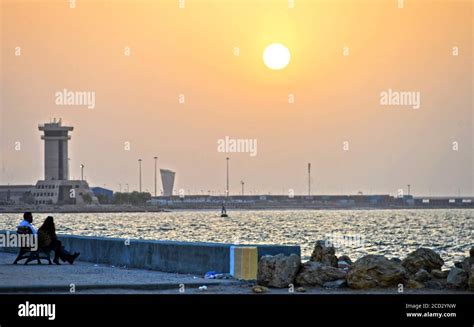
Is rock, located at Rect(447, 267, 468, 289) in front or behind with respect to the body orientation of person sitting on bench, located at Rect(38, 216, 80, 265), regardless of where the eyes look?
in front

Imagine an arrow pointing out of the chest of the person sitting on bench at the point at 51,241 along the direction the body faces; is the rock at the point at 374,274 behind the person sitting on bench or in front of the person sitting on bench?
in front

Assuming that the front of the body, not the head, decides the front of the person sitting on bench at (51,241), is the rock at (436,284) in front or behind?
in front

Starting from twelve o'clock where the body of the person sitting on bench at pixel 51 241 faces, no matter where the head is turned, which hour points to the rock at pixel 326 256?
The rock is roughly at 1 o'clock from the person sitting on bench.

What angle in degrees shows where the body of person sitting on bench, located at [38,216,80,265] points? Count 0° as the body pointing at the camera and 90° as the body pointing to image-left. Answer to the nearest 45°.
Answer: approximately 270°
